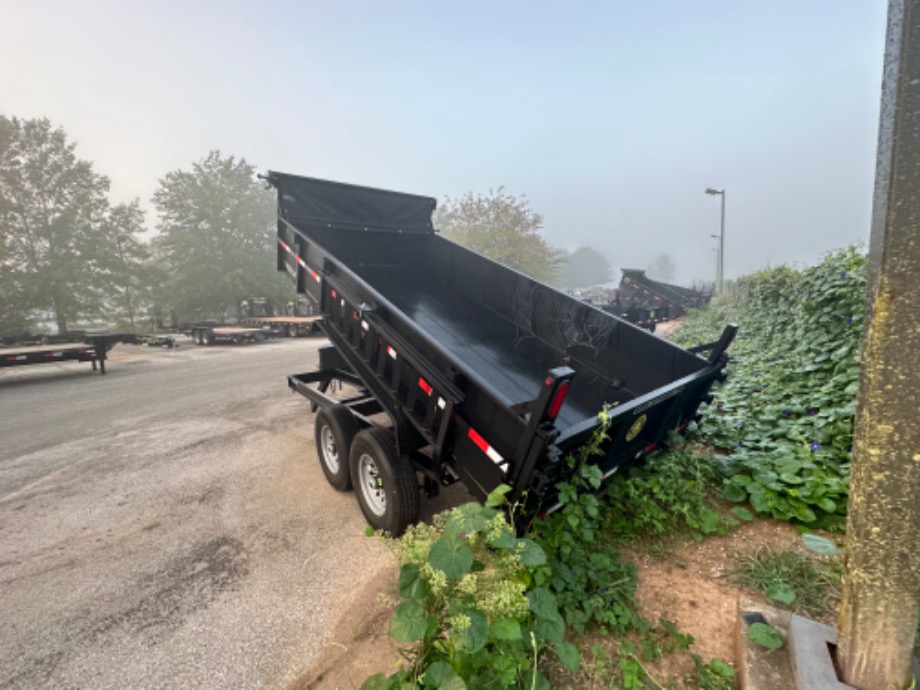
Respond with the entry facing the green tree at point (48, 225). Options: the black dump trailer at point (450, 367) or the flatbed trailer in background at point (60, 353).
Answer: the black dump trailer

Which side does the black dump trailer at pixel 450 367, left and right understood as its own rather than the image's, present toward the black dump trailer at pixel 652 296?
right

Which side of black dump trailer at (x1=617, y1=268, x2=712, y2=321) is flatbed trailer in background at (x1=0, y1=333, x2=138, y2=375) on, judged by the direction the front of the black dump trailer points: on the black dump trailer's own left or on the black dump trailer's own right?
on the black dump trailer's own left

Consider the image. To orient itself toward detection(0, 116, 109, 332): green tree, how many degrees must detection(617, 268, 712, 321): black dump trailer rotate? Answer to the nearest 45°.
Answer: approximately 90° to its left

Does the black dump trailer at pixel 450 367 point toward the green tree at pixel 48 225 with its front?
yes

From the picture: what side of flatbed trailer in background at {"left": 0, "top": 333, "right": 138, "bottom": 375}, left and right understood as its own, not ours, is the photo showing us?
right

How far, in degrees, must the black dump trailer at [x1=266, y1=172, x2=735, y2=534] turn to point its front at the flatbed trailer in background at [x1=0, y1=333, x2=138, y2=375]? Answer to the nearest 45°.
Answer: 0° — it already faces it

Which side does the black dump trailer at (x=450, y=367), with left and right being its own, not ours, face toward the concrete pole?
back

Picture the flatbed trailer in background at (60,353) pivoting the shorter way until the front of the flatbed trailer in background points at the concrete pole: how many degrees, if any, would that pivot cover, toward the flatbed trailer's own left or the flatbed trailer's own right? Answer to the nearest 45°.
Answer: approximately 90° to the flatbed trailer's own right

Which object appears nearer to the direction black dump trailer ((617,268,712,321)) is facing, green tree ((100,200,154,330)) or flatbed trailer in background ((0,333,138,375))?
the green tree
